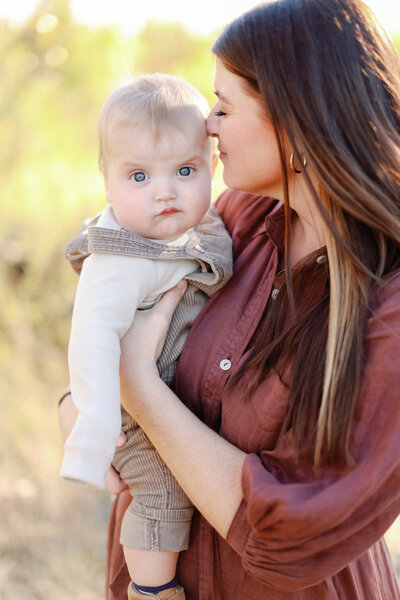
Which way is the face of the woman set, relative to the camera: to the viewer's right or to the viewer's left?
to the viewer's left

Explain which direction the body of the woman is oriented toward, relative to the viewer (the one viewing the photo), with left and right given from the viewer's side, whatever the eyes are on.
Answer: facing the viewer and to the left of the viewer

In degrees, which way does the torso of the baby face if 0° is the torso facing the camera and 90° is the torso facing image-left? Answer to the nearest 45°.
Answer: approximately 315°
